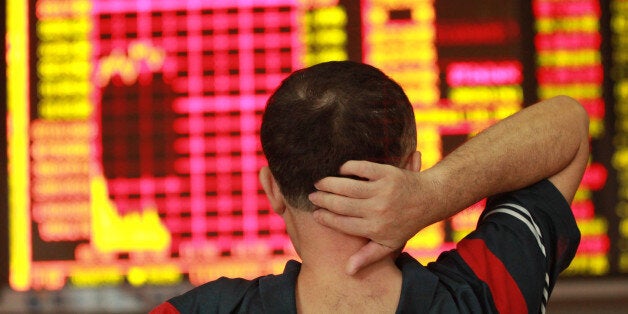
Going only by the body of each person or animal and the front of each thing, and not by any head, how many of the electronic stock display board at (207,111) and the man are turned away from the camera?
1

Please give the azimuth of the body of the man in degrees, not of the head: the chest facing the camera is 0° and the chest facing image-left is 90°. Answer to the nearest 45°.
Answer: approximately 180°

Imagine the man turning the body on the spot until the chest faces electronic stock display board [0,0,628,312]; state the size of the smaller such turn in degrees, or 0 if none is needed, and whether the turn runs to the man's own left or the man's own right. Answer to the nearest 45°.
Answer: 0° — they already face it

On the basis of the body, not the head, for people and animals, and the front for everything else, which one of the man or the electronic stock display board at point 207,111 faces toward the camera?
the electronic stock display board

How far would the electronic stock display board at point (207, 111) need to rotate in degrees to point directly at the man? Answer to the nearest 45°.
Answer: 0° — it already faces them

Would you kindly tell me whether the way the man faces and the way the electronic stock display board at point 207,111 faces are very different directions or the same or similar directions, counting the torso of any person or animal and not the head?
very different directions

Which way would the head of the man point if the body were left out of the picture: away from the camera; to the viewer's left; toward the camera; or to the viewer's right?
away from the camera

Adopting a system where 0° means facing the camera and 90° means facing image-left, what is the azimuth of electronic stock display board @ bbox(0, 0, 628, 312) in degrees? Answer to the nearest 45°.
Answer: approximately 0°
